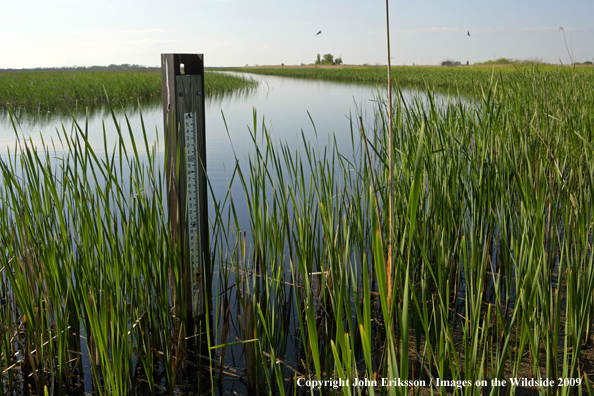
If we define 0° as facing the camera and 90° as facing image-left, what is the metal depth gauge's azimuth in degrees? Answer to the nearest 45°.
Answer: approximately 0°
